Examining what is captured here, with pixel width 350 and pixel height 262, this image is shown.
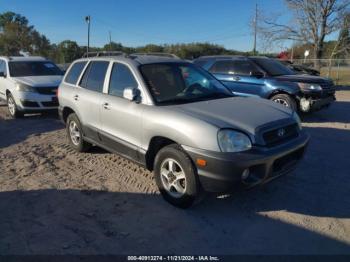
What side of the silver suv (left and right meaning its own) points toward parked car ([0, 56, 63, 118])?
back

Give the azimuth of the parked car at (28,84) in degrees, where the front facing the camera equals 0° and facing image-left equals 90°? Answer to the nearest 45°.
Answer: approximately 315°

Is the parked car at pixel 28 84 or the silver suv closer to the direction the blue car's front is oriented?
the silver suv

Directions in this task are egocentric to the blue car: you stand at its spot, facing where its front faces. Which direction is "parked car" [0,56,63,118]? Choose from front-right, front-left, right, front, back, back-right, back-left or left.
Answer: back-right

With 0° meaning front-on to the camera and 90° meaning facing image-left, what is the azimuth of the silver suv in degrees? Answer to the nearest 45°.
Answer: approximately 315°

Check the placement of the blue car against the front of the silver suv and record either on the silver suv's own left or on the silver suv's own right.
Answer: on the silver suv's own left

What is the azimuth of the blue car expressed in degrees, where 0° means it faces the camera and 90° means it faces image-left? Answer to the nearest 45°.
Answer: approximately 315°
